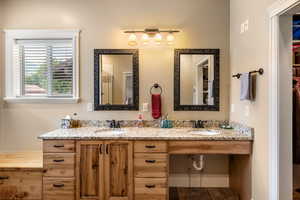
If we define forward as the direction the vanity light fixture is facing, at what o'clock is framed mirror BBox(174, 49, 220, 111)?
The framed mirror is roughly at 9 o'clock from the vanity light fixture.

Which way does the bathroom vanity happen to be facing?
toward the camera

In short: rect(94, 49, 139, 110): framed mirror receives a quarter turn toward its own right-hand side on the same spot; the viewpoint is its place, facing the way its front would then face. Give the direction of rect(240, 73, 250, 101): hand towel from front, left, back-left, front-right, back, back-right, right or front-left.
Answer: back-left

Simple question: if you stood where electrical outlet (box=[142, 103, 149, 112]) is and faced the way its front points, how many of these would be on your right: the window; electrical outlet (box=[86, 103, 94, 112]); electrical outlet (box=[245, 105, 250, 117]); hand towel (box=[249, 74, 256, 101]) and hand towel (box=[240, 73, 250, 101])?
2

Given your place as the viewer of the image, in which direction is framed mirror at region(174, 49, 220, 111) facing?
facing the viewer

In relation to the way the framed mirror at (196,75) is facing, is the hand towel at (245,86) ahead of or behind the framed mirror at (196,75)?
ahead

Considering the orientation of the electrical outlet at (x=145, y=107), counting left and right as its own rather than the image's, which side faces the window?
right

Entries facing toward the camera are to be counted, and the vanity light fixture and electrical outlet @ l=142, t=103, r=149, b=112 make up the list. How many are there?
2

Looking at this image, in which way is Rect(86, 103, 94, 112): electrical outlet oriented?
toward the camera

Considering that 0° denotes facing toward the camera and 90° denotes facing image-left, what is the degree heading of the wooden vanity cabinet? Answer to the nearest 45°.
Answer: approximately 0°

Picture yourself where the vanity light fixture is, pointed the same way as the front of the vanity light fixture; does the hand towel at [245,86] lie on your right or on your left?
on your left

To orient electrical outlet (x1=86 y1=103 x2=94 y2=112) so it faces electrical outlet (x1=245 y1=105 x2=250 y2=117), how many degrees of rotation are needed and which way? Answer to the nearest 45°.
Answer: approximately 45° to its left

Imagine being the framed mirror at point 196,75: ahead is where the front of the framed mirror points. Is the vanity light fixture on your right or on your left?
on your right

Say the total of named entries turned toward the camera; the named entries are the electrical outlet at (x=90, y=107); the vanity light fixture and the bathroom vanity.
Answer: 3
